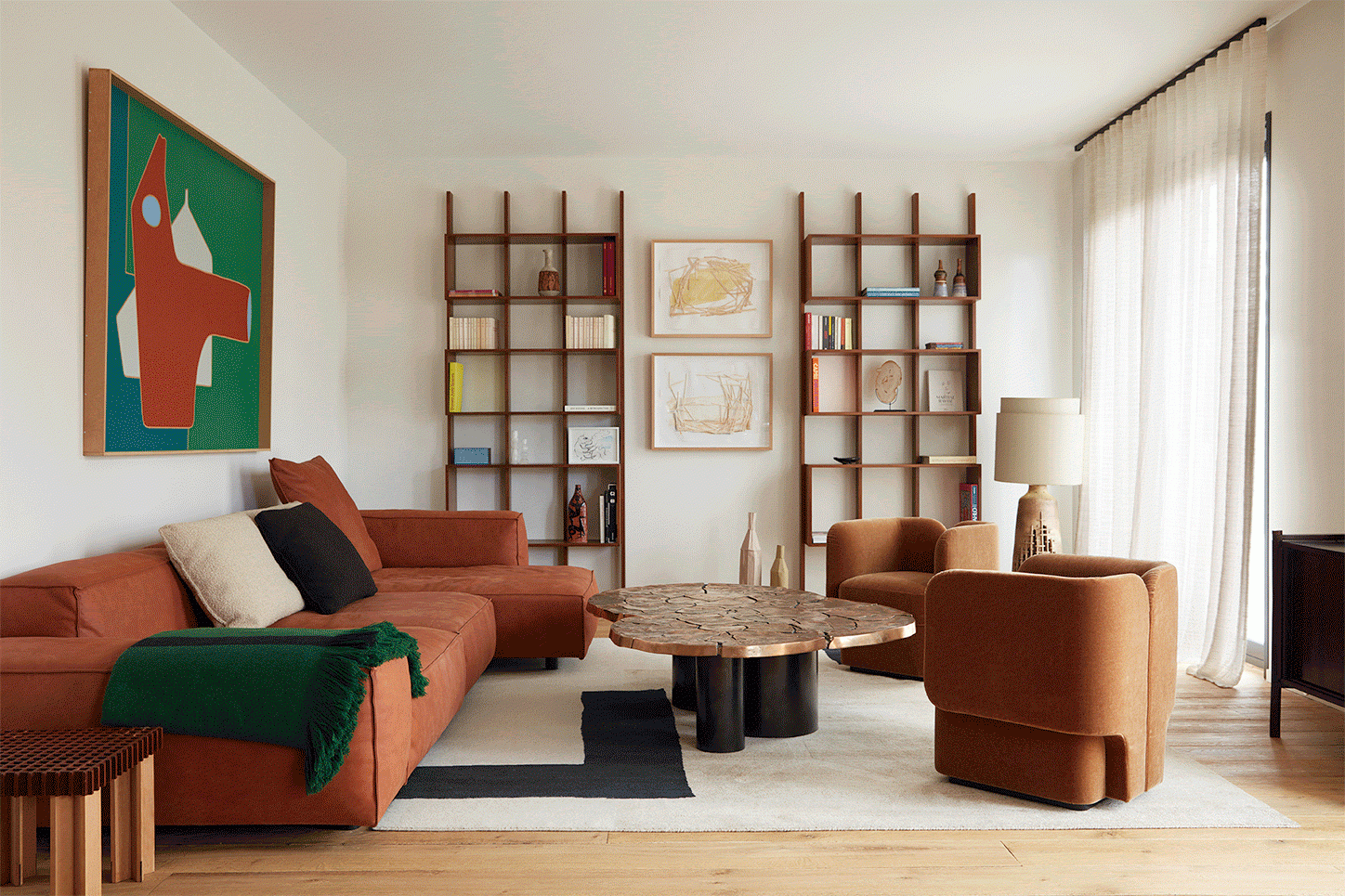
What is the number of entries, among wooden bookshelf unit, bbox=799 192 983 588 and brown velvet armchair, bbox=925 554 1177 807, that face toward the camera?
1

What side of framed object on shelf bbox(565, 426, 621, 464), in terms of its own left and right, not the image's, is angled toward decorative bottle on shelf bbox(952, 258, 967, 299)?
left

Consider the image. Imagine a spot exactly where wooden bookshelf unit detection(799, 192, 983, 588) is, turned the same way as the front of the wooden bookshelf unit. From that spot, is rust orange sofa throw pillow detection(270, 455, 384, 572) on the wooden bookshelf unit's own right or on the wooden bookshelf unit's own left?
on the wooden bookshelf unit's own right

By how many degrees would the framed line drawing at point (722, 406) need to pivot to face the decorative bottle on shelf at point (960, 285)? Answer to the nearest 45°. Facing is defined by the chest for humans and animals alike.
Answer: approximately 90° to its left

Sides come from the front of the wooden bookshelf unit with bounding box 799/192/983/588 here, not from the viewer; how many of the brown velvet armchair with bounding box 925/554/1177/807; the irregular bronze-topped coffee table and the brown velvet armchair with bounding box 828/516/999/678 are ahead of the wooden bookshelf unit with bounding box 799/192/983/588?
3

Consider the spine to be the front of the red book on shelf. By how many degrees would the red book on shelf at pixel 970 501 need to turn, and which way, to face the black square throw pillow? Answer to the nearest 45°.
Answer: approximately 45° to its right

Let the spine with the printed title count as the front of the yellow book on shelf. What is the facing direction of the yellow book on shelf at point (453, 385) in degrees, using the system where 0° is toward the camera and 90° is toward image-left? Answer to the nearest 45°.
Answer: approximately 0°
